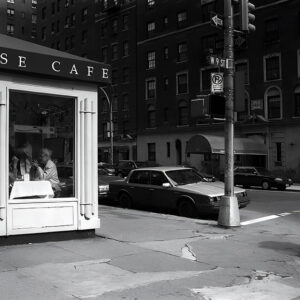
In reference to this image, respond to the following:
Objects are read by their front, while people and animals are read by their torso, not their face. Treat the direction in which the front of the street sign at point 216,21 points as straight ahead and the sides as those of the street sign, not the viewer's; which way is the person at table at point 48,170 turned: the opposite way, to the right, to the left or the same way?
to the right

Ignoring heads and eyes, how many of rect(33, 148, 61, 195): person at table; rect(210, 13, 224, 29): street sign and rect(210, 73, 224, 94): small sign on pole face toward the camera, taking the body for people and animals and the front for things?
2

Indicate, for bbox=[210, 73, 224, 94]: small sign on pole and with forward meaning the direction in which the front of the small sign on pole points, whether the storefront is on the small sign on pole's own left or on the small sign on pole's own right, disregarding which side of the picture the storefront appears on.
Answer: on the small sign on pole's own right

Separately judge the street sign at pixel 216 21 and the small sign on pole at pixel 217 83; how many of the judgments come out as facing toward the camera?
2

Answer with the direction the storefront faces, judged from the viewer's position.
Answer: facing the viewer and to the right of the viewer

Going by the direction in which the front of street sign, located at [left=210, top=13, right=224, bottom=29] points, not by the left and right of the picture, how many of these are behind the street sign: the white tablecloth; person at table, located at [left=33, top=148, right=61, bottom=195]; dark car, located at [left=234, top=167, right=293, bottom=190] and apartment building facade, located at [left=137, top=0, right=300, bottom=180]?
2

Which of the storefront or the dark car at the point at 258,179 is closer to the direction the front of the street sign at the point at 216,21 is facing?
the storefront

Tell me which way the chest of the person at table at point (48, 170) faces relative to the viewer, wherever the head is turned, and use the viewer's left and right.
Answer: facing to the left of the viewer

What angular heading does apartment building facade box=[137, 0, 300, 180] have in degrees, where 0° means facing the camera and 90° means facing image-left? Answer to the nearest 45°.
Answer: approximately 45°

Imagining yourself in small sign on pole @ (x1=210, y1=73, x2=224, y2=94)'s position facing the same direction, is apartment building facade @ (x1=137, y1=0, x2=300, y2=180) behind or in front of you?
behind

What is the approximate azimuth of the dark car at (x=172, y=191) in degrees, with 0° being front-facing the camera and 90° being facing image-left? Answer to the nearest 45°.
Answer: approximately 315°
